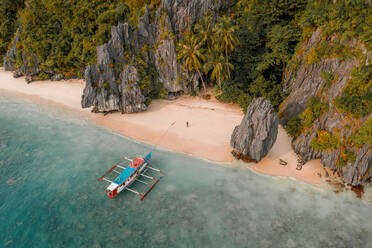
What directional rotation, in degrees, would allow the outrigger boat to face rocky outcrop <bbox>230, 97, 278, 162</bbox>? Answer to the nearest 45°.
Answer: approximately 45° to its right

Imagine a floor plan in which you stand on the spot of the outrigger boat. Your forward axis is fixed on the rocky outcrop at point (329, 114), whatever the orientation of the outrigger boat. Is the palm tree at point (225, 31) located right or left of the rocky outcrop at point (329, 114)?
left

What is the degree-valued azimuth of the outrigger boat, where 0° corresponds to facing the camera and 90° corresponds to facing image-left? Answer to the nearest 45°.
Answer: approximately 225°

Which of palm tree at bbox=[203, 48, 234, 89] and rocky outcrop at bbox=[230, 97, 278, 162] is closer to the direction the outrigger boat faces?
the palm tree

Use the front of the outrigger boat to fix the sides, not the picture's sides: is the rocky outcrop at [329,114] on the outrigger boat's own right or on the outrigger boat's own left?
on the outrigger boat's own right

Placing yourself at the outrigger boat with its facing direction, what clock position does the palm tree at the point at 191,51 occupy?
The palm tree is roughly at 12 o'clock from the outrigger boat.

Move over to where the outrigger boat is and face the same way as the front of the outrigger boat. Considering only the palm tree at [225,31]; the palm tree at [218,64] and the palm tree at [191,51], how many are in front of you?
3

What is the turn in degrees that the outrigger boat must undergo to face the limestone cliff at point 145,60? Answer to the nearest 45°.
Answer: approximately 45° to its left

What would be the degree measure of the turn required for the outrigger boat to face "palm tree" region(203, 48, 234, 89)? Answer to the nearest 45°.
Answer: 0° — it already faces it

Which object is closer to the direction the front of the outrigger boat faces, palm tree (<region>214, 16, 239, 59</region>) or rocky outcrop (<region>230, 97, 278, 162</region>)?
the palm tree

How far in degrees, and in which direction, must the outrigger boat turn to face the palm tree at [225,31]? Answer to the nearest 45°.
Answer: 0° — it already faces it

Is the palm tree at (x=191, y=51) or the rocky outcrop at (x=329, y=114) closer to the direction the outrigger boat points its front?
the palm tree
